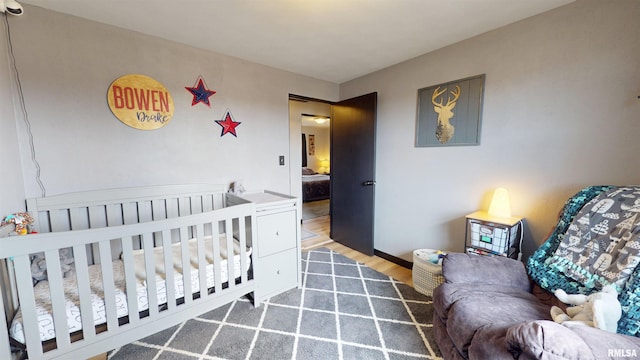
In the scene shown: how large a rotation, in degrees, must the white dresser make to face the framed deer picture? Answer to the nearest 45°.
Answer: approximately 45° to its left

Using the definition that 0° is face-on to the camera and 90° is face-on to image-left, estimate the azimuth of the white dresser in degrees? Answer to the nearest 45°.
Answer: approximately 315°

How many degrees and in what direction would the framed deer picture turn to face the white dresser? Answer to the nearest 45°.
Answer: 0° — it already faces it

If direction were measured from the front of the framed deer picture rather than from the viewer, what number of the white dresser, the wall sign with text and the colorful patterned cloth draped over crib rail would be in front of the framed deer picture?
3

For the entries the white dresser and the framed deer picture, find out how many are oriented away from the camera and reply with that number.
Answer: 0

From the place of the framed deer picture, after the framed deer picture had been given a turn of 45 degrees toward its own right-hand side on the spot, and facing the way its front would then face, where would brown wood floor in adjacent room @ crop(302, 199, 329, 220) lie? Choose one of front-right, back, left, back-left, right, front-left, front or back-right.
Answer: front-right

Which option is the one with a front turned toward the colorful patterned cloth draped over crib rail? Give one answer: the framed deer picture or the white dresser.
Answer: the framed deer picture

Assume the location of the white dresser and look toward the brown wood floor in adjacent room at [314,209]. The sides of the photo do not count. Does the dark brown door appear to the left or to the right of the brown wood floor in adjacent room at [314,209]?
right

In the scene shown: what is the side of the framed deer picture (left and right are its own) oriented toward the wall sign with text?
front

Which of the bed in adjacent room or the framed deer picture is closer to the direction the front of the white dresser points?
the framed deer picture

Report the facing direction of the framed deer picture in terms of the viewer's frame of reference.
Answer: facing the viewer and to the left of the viewer

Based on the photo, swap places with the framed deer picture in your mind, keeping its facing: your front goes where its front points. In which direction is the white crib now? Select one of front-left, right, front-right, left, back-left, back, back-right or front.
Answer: front

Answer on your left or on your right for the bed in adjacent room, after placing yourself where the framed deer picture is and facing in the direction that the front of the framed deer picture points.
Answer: on your right
